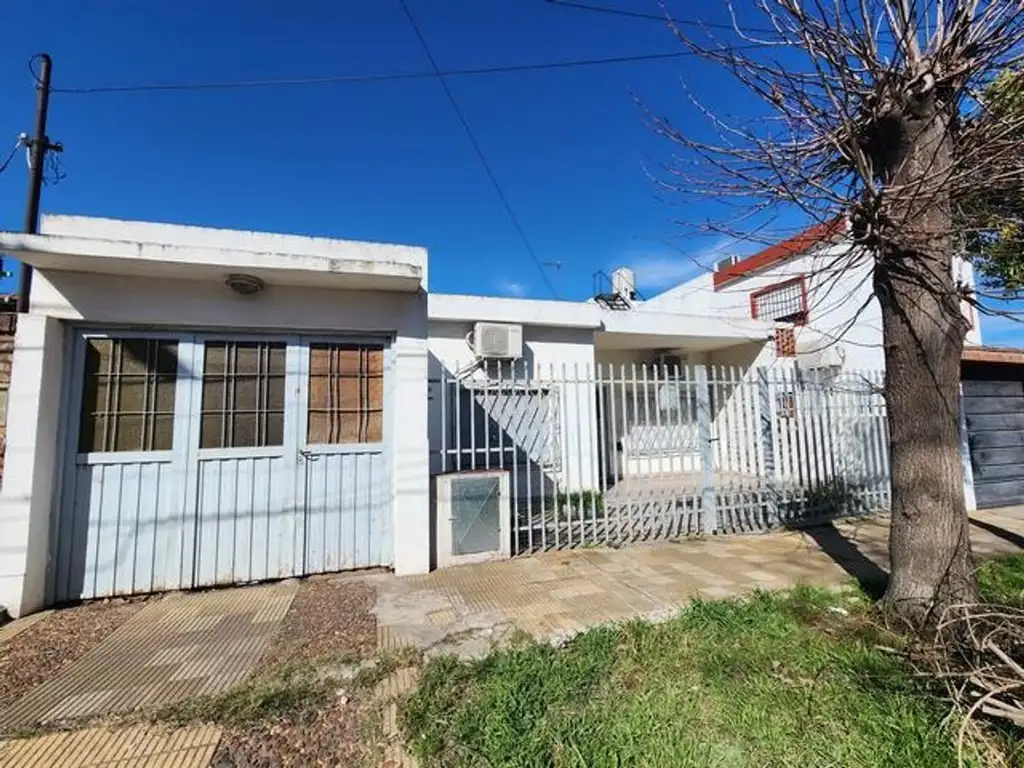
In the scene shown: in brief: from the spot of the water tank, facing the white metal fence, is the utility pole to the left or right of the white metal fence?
right

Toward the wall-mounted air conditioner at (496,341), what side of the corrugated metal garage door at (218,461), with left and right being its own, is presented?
left

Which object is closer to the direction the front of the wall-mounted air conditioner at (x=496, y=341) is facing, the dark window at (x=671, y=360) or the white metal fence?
the white metal fence

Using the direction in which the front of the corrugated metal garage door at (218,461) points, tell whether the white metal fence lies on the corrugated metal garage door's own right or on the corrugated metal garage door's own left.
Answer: on the corrugated metal garage door's own left

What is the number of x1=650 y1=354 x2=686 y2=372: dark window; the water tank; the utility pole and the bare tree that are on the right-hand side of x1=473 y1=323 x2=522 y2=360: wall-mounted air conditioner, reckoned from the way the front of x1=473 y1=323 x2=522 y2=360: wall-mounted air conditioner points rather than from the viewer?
1

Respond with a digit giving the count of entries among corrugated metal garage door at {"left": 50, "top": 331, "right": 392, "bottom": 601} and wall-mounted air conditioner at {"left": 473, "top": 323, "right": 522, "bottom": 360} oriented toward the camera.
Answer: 2

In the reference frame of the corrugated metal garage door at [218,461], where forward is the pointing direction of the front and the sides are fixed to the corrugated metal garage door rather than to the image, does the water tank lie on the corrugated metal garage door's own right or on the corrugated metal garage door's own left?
on the corrugated metal garage door's own left

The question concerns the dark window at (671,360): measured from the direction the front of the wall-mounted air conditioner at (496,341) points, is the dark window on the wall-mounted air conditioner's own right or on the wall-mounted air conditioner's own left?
on the wall-mounted air conditioner's own left

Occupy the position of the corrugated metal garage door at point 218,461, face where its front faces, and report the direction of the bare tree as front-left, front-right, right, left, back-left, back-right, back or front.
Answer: front-left

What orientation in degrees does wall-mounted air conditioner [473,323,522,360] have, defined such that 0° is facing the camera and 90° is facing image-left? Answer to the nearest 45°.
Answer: approximately 0°

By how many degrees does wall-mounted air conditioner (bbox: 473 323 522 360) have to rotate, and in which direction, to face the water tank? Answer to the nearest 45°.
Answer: approximately 135° to its left

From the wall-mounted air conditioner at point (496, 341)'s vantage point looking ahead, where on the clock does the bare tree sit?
The bare tree is roughly at 11 o'clock from the wall-mounted air conditioner.
